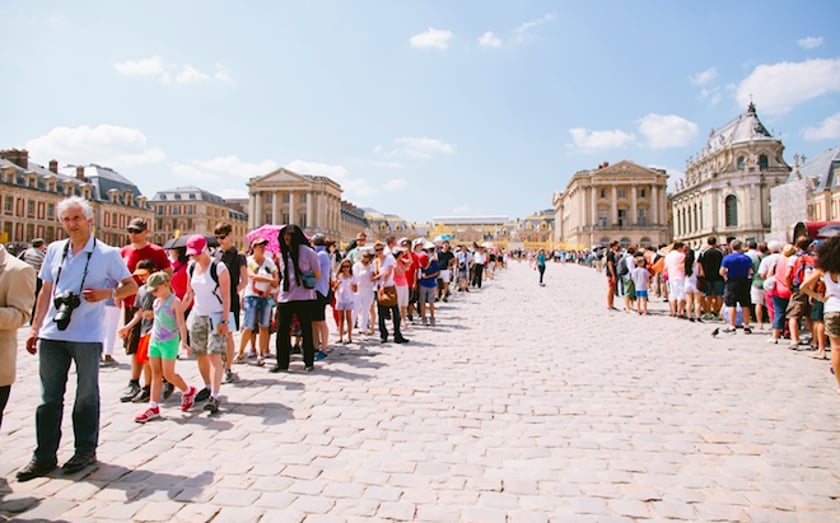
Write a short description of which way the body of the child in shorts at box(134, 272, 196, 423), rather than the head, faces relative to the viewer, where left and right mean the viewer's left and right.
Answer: facing the viewer and to the left of the viewer

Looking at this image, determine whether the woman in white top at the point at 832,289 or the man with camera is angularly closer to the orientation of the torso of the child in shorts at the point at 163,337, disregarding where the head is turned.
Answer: the man with camera

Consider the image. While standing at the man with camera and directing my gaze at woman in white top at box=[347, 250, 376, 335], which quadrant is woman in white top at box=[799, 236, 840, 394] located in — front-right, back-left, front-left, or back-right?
front-right

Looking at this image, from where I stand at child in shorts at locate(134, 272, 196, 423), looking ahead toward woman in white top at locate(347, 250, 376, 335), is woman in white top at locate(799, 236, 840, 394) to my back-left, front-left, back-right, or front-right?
front-right

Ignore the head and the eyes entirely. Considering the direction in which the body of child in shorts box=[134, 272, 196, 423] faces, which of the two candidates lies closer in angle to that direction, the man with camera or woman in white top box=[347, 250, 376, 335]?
the man with camera

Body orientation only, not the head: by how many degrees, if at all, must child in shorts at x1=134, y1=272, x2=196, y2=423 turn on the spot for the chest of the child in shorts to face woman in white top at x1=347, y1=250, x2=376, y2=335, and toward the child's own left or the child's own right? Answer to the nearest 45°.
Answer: approximately 180°

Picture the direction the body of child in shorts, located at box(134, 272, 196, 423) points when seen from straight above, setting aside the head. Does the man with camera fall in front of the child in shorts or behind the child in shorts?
in front

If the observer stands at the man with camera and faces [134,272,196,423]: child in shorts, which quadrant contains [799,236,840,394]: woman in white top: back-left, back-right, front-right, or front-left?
front-right

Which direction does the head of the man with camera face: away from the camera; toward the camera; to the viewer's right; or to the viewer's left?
toward the camera

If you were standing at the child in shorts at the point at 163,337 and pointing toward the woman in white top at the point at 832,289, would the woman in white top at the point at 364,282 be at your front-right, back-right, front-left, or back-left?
front-left

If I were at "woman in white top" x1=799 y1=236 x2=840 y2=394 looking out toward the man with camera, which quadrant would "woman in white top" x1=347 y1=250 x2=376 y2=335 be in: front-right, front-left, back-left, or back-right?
front-right
